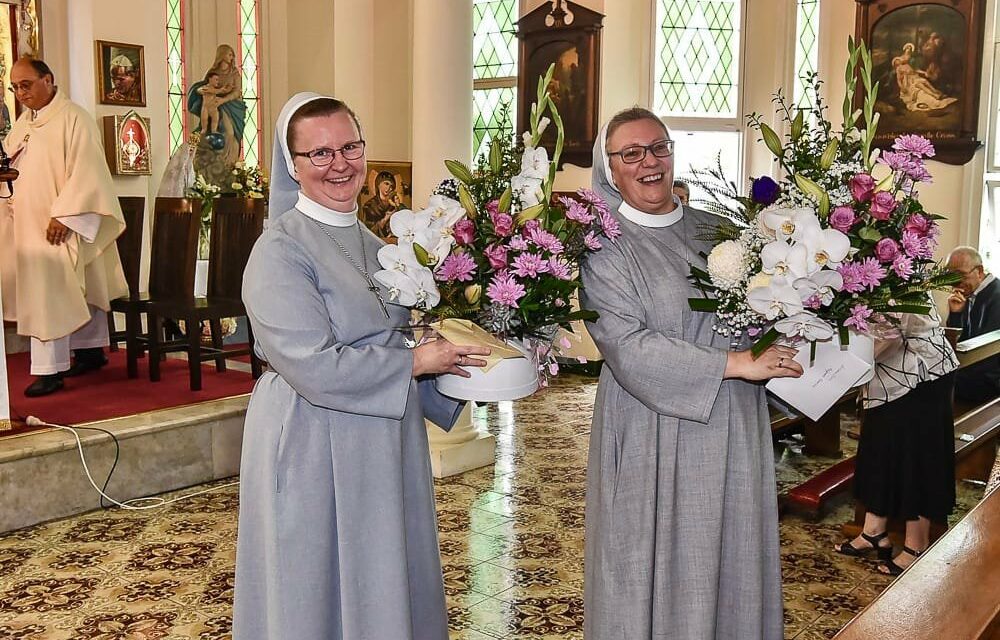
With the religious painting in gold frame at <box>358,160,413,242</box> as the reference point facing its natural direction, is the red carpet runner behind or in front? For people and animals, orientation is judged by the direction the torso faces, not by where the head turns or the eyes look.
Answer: in front

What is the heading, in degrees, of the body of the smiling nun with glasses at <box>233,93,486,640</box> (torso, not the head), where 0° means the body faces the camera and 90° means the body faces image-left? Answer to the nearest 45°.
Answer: approximately 315°

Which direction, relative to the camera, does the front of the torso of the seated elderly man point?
to the viewer's left

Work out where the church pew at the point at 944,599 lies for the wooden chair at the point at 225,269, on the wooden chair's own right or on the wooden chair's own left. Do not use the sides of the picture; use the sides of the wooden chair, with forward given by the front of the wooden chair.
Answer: on the wooden chair's own left

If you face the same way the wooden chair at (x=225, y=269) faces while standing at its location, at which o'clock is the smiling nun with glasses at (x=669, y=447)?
The smiling nun with glasses is roughly at 10 o'clock from the wooden chair.

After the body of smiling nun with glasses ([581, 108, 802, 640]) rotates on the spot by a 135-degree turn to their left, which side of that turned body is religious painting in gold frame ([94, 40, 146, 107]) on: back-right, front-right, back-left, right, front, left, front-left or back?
front-left

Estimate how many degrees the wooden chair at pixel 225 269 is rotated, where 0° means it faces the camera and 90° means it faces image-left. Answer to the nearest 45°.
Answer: approximately 45°

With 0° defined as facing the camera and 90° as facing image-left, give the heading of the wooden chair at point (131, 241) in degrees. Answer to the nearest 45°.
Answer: approximately 45°

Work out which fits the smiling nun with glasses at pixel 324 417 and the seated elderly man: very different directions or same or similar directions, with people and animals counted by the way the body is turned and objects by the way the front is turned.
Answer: very different directions

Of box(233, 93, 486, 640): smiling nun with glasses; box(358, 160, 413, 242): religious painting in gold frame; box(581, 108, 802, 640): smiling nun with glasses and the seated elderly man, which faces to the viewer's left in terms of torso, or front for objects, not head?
the seated elderly man

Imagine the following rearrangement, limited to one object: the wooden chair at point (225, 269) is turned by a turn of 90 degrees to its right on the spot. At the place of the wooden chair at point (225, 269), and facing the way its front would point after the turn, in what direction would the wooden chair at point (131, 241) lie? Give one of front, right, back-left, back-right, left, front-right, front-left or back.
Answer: front

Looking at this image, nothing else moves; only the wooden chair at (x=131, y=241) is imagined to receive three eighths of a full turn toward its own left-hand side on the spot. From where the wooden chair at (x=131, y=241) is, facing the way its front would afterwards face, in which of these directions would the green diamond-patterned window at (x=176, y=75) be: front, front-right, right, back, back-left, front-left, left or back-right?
left

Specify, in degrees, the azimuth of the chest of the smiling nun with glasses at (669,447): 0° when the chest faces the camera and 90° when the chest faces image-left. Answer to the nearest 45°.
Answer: approximately 315°
